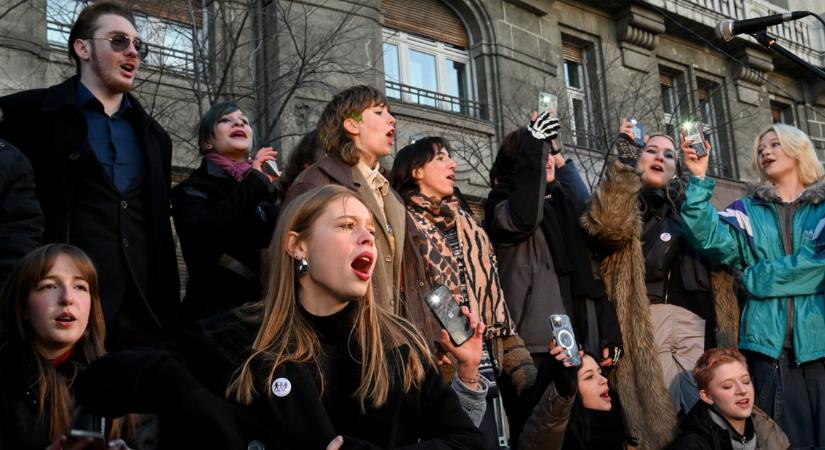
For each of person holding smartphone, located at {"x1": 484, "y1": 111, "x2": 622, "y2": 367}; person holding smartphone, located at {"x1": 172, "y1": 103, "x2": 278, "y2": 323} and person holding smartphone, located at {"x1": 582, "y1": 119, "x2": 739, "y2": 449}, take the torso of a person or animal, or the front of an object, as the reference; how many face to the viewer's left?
0

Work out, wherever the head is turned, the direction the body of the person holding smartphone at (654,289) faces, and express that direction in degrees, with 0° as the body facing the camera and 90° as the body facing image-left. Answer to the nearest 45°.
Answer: approximately 0°

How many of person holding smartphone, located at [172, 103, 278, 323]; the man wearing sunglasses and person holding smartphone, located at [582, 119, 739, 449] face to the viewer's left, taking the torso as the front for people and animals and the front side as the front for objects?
0

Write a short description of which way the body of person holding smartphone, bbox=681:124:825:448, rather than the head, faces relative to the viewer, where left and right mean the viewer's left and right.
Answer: facing the viewer

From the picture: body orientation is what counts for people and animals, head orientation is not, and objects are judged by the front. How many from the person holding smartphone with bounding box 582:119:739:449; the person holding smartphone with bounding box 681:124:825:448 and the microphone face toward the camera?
2

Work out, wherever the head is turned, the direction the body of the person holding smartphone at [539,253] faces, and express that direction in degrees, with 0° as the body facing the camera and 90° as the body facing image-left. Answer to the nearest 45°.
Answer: approximately 315°

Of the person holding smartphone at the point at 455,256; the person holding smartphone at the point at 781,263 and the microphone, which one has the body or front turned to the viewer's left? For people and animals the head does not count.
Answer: the microphone

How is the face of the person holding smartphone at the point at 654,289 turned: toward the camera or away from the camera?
toward the camera

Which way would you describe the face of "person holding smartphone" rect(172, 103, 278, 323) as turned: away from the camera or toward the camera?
toward the camera

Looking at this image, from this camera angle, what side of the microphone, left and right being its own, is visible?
left

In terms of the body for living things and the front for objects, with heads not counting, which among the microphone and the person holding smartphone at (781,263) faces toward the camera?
the person holding smartphone

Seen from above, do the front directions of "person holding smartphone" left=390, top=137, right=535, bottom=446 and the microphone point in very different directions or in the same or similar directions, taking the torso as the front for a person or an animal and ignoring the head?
very different directions

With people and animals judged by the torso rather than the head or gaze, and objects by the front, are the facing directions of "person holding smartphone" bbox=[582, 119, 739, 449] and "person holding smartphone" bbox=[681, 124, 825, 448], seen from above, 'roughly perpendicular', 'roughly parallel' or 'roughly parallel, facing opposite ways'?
roughly parallel

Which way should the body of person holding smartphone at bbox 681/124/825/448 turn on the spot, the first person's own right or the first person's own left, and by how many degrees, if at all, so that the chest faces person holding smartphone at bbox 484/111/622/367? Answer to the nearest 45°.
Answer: approximately 45° to the first person's own right

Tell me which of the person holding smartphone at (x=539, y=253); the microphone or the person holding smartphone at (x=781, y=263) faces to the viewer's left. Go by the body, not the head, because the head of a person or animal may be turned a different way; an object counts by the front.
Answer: the microphone

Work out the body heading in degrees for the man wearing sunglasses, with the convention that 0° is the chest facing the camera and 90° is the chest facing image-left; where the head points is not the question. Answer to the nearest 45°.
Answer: approximately 315°

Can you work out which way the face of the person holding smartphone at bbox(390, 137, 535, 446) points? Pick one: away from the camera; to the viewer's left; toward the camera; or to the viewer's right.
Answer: to the viewer's right
